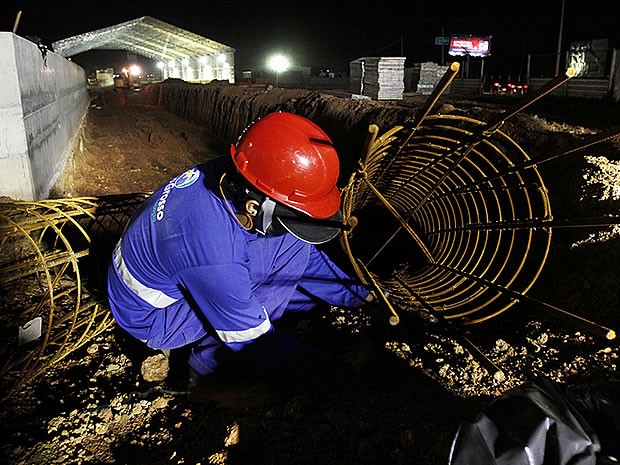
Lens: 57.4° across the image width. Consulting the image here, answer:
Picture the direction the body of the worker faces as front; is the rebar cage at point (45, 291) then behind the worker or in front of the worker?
behind

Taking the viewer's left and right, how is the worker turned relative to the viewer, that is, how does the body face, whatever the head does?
facing to the right of the viewer

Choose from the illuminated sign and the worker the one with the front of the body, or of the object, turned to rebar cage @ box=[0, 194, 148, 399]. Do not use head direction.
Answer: the illuminated sign

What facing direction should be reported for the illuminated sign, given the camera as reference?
facing the viewer

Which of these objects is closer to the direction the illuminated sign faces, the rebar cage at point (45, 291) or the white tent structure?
the rebar cage

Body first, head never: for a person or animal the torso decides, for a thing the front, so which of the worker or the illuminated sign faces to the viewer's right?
the worker

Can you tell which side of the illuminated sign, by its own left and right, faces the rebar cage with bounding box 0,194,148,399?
front

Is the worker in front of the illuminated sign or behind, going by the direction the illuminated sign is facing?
in front

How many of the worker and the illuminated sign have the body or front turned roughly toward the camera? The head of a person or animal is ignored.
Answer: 1

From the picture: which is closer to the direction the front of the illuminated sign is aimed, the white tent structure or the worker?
the worker

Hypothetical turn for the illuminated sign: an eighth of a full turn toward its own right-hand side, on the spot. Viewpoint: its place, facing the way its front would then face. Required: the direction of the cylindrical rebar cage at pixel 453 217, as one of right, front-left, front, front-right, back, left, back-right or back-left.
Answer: front-left

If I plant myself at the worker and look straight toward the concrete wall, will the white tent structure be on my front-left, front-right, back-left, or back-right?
front-right

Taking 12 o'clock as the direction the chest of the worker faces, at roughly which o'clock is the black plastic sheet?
The black plastic sheet is roughly at 2 o'clock from the worker.

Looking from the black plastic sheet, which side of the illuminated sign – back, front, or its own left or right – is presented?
front
